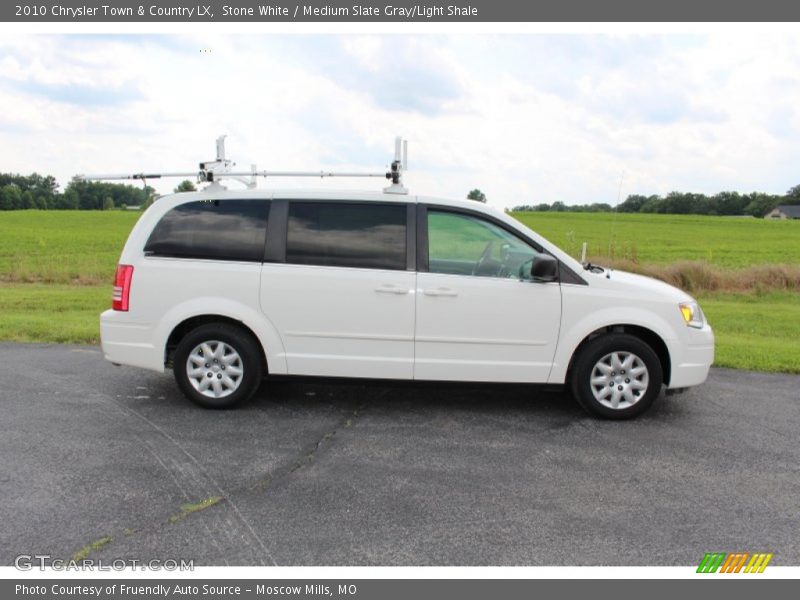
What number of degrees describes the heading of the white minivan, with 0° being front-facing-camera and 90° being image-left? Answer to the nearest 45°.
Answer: approximately 270°
